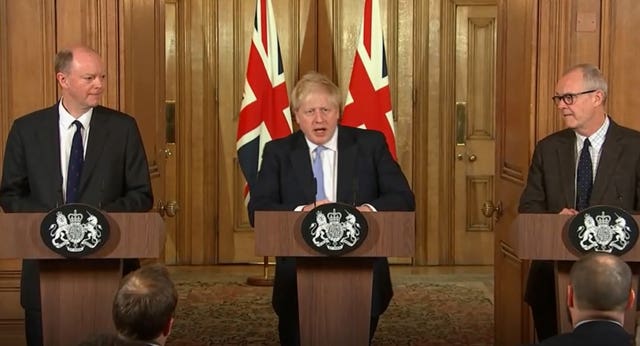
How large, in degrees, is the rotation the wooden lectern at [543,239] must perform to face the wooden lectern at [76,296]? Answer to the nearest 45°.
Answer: approximately 90° to its right

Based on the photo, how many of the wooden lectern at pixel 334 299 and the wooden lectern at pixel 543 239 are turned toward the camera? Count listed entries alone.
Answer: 2

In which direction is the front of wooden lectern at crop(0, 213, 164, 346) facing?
toward the camera

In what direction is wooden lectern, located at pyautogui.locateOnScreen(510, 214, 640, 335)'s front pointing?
toward the camera

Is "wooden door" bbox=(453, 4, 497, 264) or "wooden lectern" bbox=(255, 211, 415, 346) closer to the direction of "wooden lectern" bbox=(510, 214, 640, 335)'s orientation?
the wooden lectern

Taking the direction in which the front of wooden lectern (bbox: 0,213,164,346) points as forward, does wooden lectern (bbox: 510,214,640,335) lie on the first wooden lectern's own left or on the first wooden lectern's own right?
on the first wooden lectern's own left

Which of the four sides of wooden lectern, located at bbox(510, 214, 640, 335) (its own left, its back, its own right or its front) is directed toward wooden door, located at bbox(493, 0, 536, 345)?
back

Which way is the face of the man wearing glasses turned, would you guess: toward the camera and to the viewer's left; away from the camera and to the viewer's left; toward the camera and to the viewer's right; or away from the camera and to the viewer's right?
toward the camera and to the viewer's left

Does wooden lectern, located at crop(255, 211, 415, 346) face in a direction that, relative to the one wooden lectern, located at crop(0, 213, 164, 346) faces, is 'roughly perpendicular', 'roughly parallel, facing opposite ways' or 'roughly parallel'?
roughly parallel

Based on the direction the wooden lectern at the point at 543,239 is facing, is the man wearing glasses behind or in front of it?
behind

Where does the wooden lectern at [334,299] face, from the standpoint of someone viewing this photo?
facing the viewer

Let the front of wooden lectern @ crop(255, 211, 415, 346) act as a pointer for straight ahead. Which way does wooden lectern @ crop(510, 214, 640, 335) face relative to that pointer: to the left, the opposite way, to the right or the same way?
the same way
